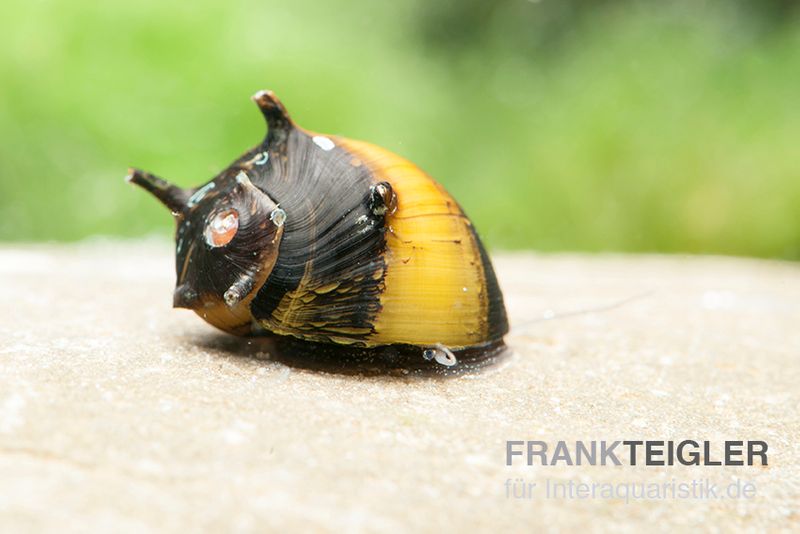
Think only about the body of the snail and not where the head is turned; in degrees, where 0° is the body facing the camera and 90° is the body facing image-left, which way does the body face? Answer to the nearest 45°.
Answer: approximately 270°
